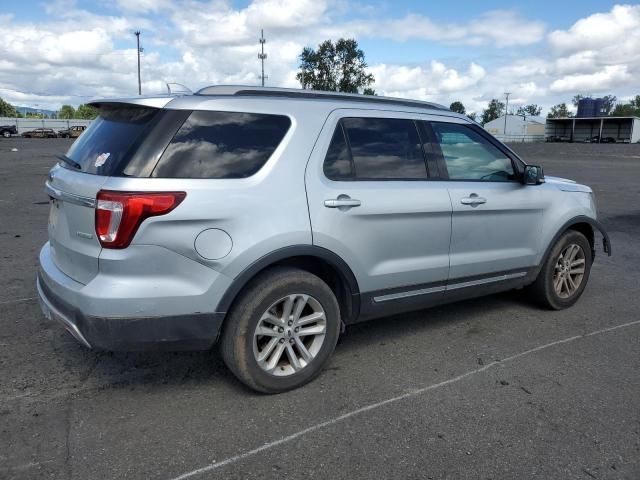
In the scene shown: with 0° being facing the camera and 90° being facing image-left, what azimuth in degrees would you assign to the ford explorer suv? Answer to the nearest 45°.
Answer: approximately 225°
